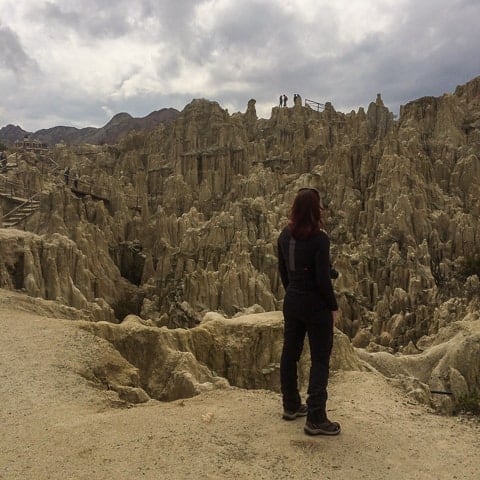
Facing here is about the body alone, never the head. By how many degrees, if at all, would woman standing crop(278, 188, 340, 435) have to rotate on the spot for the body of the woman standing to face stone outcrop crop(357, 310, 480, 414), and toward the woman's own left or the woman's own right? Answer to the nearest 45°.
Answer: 0° — they already face it

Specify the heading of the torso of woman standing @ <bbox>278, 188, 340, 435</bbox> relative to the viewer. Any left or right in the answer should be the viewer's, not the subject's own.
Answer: facing away from the viewer and to the right of the viewer

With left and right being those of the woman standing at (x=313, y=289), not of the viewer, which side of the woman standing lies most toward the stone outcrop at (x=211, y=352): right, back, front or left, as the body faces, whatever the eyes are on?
left

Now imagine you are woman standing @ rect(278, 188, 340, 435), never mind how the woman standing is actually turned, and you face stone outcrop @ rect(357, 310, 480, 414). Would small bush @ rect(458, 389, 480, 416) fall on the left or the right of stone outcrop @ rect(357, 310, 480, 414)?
right
